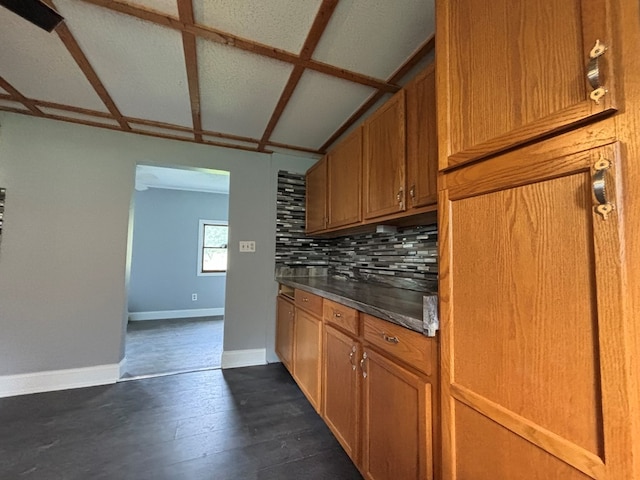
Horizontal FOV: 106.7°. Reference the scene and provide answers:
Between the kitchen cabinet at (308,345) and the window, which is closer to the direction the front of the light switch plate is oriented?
the kitchen cabinet

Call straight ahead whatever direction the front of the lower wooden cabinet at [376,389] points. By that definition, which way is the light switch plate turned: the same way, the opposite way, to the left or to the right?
to the left

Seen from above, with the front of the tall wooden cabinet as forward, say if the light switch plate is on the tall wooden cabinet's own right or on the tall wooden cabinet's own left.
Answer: on the tall wooden cabinet's own right

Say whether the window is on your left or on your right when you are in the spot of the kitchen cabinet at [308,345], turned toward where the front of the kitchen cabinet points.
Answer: on your right

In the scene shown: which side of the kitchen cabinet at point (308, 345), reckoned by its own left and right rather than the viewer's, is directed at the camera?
left

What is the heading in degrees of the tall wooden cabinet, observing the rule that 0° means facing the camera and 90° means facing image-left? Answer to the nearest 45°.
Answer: approximately 45°

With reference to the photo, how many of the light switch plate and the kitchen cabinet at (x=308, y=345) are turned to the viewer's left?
1

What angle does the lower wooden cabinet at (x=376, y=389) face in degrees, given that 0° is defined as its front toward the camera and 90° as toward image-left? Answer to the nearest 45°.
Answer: approximately 45°

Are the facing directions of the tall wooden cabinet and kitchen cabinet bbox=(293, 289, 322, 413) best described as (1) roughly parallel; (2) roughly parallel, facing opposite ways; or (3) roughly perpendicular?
roughly parallel

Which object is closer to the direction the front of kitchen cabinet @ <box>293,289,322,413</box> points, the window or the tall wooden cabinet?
the window

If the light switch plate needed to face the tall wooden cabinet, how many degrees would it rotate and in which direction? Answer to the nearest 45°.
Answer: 0° — it already faces it

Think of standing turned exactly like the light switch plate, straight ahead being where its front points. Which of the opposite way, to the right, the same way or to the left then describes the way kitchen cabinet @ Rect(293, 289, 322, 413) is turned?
to the right

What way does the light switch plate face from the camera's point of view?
toward the camera
